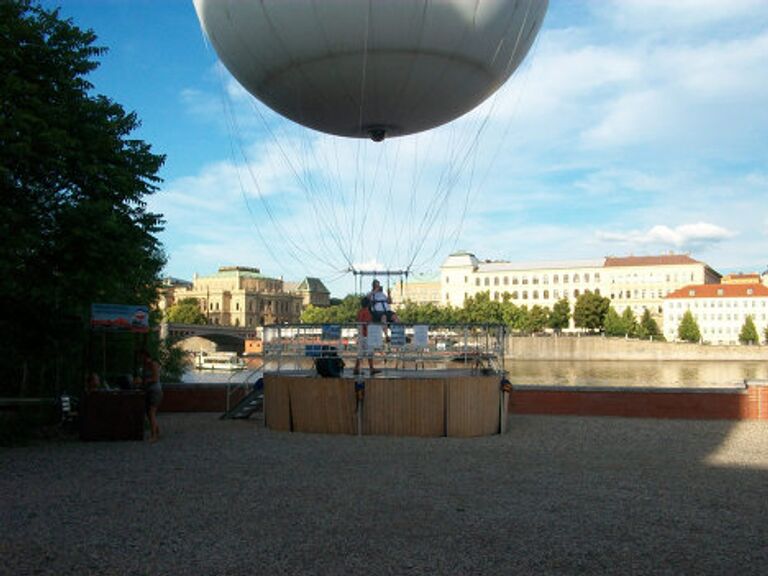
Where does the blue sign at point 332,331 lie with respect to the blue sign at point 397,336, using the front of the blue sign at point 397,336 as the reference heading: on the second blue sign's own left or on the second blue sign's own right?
on the second blue sign's own right

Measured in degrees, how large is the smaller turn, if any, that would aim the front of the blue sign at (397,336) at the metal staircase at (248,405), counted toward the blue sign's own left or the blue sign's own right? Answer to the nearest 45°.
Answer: approximately 135° to the blue sign's own right

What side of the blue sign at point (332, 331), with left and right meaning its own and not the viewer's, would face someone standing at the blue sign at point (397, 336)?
left

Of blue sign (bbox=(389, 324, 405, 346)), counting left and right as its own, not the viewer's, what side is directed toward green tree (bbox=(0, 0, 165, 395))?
right

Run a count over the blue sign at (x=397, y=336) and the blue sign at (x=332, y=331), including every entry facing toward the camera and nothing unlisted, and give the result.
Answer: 2

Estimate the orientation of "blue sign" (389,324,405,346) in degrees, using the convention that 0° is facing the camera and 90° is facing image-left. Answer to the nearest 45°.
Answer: approximately 0°

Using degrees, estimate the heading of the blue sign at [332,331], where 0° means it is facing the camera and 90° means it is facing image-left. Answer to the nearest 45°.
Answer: approximately 0°

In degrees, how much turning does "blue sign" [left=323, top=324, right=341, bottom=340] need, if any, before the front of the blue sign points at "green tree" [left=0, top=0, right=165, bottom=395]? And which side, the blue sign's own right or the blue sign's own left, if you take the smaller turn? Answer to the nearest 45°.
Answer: approximately 45° to the blue sign's own right

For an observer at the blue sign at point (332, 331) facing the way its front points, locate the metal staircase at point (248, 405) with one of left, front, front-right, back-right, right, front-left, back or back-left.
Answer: back-right
